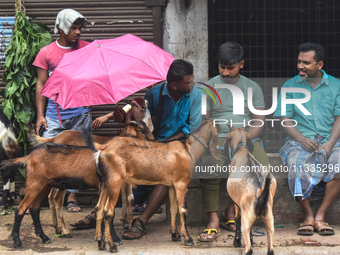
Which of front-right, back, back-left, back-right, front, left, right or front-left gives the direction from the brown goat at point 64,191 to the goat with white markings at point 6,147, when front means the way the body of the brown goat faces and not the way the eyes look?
back-left

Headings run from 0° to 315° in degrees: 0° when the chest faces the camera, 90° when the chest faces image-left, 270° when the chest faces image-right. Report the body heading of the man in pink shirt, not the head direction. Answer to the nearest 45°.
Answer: approximately 315°

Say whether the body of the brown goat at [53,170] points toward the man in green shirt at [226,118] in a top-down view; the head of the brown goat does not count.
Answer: yes

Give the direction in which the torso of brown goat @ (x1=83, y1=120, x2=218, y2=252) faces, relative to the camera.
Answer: to the viewer's right

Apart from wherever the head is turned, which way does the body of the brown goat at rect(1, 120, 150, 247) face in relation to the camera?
to the viewer's right

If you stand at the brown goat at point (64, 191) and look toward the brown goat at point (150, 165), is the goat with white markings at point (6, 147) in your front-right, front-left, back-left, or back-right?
back-left

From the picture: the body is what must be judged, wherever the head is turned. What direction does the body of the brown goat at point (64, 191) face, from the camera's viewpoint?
to the viewer's right
